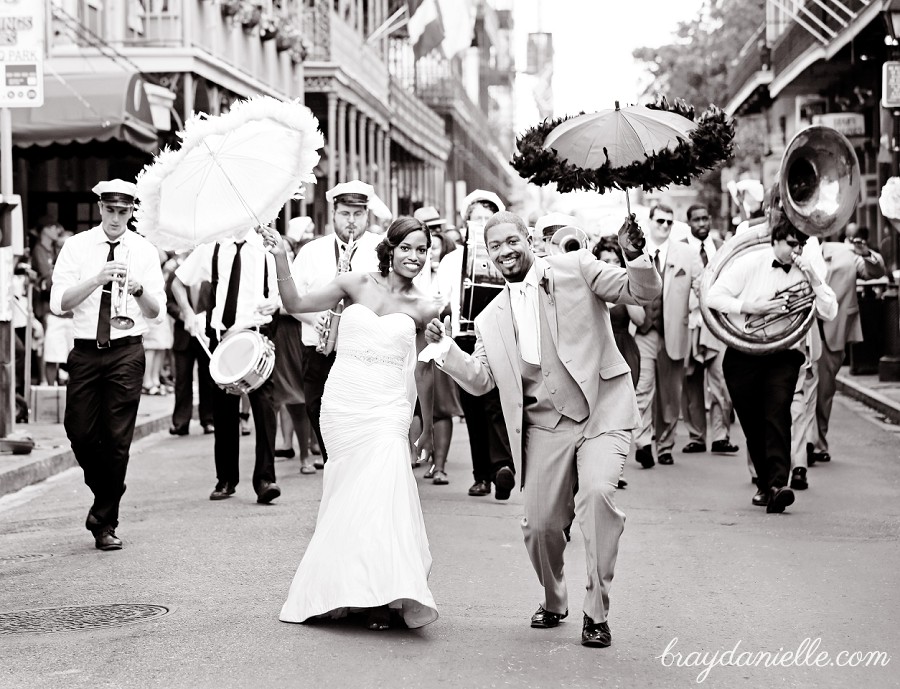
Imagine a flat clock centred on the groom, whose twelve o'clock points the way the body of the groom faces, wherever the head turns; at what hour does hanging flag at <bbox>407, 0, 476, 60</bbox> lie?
The hanging flag is roughly at 6 o'clock from the groom.

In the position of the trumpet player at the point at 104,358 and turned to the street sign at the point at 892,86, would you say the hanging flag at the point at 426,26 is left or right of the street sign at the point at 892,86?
left

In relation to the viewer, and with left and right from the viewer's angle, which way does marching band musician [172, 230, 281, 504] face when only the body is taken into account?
facing the viewer

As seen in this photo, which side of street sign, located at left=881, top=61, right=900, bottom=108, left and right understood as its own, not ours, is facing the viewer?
front

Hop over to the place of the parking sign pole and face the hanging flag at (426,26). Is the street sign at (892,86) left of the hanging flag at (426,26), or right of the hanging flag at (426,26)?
right

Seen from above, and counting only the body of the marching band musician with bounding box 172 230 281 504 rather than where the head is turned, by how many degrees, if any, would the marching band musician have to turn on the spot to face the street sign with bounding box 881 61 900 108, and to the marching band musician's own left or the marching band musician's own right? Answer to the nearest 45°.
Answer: approximately 135° to the marching band musician's own left

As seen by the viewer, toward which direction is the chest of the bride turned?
toward the camera

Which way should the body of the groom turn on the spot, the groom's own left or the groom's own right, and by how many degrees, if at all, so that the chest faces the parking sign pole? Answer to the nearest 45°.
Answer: approximately 135° to the groom's own right
